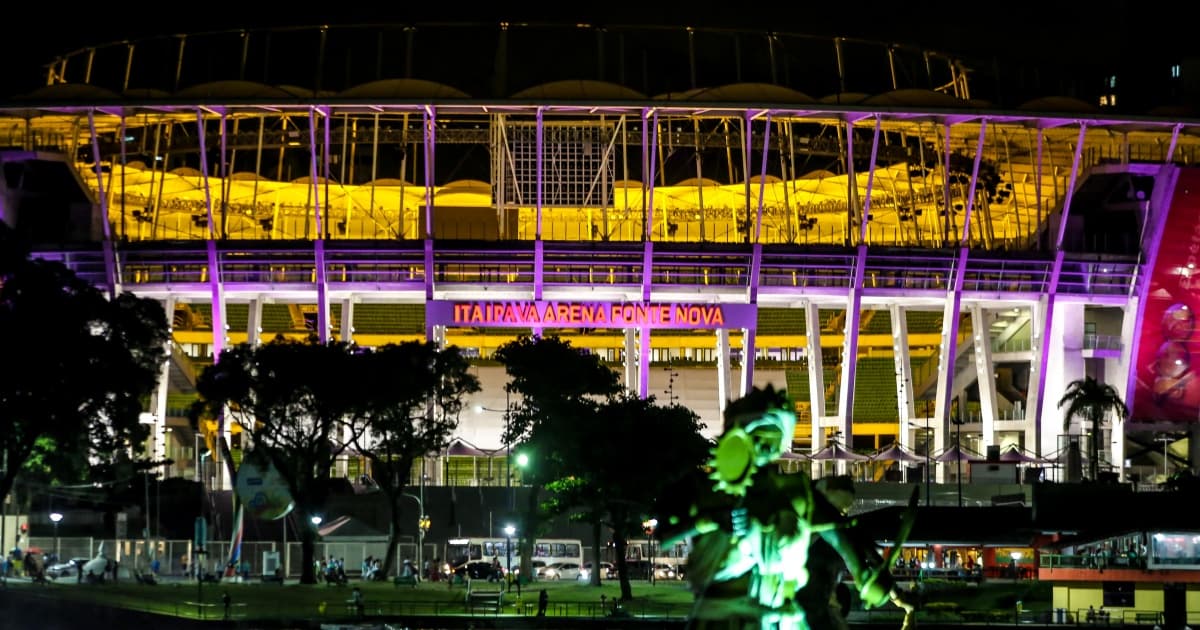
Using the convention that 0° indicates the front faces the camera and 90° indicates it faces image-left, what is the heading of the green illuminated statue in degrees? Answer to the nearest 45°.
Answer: approximately 0°
